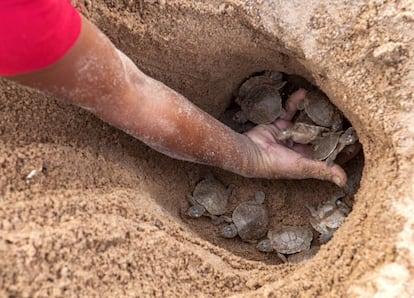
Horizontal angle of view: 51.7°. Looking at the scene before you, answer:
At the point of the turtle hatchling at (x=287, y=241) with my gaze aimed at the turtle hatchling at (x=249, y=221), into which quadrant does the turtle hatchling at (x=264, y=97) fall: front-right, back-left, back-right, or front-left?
front-right

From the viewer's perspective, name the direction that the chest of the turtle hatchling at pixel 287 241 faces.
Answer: to the viewer's left

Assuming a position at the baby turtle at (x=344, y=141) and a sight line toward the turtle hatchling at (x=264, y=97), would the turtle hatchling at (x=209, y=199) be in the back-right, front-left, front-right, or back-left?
front-left

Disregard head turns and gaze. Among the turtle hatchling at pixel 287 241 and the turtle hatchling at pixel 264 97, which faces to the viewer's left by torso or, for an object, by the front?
the turtle hatchling at pixel 287 241
